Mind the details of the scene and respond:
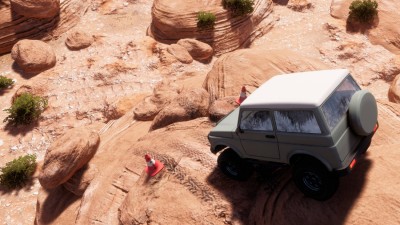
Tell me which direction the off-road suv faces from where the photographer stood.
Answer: facing away from the viewer and to the left of the viewer

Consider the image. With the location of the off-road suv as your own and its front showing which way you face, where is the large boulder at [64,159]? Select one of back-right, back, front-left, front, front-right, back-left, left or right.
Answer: front-left

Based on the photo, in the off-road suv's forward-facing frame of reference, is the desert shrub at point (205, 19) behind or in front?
in front

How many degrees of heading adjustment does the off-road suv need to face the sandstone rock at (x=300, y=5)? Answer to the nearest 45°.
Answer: approximately 45° to its right

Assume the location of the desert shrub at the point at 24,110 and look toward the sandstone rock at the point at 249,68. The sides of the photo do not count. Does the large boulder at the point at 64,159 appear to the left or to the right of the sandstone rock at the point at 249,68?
right

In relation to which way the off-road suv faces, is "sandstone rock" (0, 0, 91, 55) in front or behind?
in front

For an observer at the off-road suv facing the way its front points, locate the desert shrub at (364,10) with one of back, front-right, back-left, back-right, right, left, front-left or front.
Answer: front-right

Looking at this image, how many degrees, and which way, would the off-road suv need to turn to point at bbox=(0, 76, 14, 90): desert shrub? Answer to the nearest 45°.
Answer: approximately 45° to its left

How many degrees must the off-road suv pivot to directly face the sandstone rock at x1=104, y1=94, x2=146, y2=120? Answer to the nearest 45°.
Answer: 0° — it already faces it
